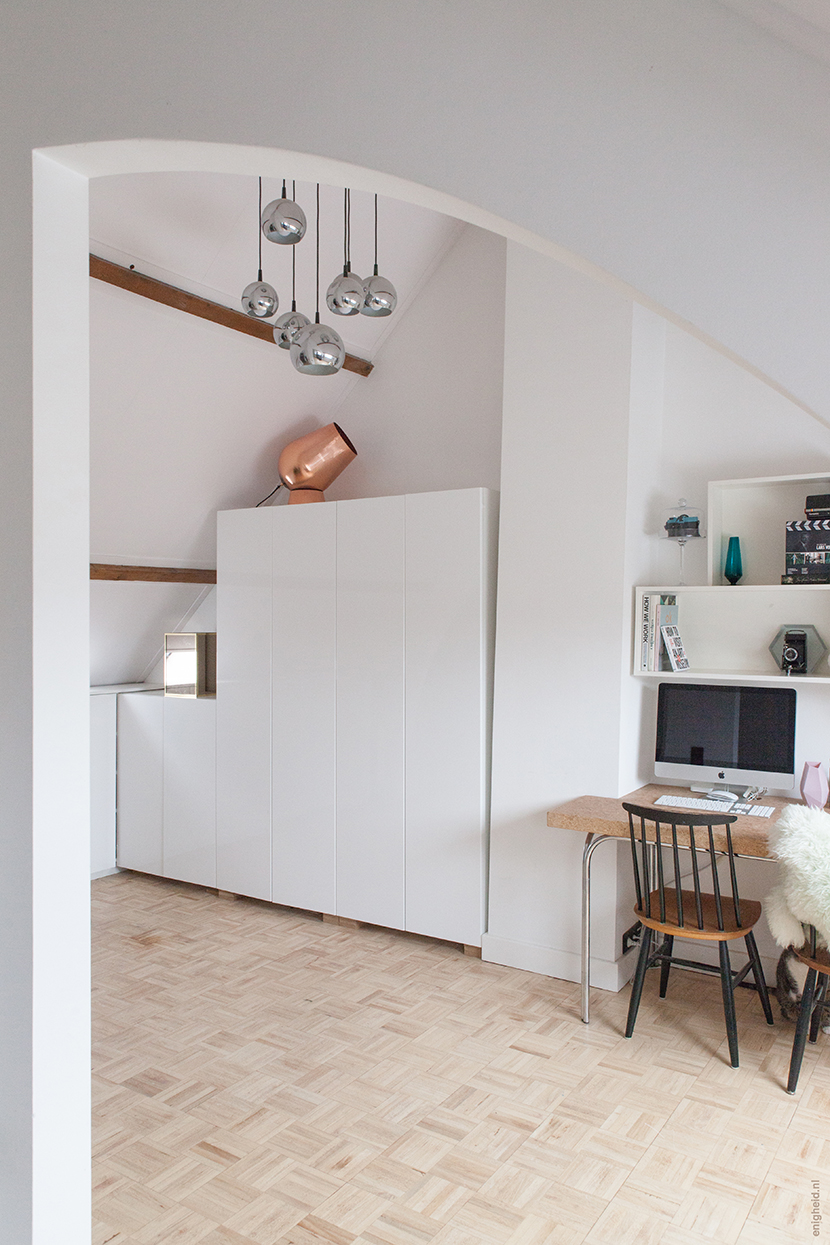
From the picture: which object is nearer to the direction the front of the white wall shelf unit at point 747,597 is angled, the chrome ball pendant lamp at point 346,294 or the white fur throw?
the white fur throw

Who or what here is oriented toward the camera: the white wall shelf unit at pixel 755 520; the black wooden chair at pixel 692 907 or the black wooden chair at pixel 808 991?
the white wall shelf unit

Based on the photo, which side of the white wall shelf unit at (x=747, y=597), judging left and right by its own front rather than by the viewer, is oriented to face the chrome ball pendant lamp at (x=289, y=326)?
right

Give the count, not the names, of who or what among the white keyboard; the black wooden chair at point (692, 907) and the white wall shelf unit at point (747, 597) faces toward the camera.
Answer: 2

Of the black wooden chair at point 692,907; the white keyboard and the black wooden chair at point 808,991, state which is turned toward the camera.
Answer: the white keyboard

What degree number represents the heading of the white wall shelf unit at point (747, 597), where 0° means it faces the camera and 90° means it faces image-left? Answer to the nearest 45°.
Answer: approximately 0°

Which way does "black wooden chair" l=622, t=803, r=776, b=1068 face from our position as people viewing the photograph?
facing away from the viewer and to the right of the viewer

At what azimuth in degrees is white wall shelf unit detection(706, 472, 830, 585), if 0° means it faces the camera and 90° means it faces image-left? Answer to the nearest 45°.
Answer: approximately 0°

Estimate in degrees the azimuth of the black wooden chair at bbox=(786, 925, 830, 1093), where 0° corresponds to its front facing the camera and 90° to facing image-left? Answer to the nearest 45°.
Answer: approximately 225°
